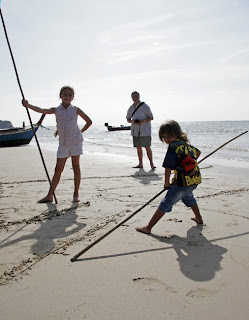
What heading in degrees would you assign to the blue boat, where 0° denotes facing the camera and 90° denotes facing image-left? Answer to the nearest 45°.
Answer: approximately 270°
